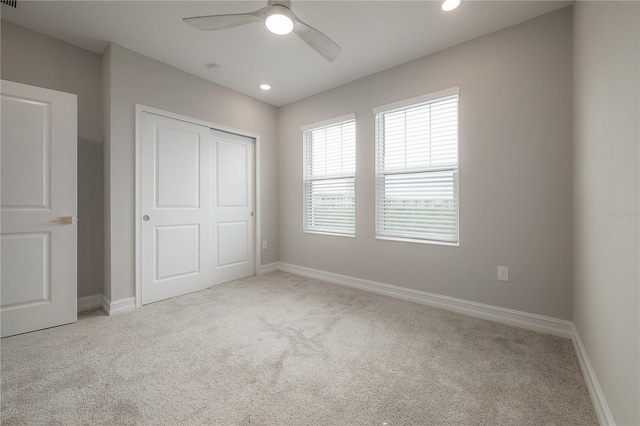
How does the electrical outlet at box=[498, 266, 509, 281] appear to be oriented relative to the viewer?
toward the camera

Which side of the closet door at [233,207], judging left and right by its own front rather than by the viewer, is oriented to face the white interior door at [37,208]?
right

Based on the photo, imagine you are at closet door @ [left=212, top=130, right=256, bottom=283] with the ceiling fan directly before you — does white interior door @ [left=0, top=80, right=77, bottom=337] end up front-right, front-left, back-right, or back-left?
front-right

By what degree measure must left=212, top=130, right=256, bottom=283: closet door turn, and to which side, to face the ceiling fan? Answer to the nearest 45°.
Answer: approximately 45° to its right

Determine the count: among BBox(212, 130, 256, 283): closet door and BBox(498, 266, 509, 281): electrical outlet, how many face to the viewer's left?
0

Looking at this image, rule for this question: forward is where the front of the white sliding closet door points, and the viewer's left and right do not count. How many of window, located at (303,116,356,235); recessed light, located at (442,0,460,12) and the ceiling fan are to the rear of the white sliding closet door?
0

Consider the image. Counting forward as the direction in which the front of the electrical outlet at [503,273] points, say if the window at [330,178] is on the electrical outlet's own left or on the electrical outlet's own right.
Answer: on the electrical outlet's own right

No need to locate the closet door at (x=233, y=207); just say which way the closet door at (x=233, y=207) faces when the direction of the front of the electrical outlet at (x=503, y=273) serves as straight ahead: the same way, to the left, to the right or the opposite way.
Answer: to the left

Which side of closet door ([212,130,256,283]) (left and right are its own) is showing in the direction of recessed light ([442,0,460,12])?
front

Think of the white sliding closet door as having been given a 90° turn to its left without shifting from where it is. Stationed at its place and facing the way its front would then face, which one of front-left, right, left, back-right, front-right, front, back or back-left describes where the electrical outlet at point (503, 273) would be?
right

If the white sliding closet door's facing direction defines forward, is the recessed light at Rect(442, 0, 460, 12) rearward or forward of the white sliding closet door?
forward

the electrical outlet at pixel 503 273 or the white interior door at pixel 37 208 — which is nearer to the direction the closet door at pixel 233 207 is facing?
the electrical outlet

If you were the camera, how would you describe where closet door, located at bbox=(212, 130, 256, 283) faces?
facing the viewer and to the right of the viewer

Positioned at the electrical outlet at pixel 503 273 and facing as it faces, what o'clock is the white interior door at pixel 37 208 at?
The white interior door is roughly at 2 o'clock from the electrical outlet.

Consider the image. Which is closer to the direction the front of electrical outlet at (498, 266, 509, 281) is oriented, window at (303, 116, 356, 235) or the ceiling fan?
the ceiling fan

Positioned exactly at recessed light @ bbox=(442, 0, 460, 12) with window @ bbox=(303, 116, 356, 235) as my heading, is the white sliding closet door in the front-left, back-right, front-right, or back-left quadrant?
front-left
